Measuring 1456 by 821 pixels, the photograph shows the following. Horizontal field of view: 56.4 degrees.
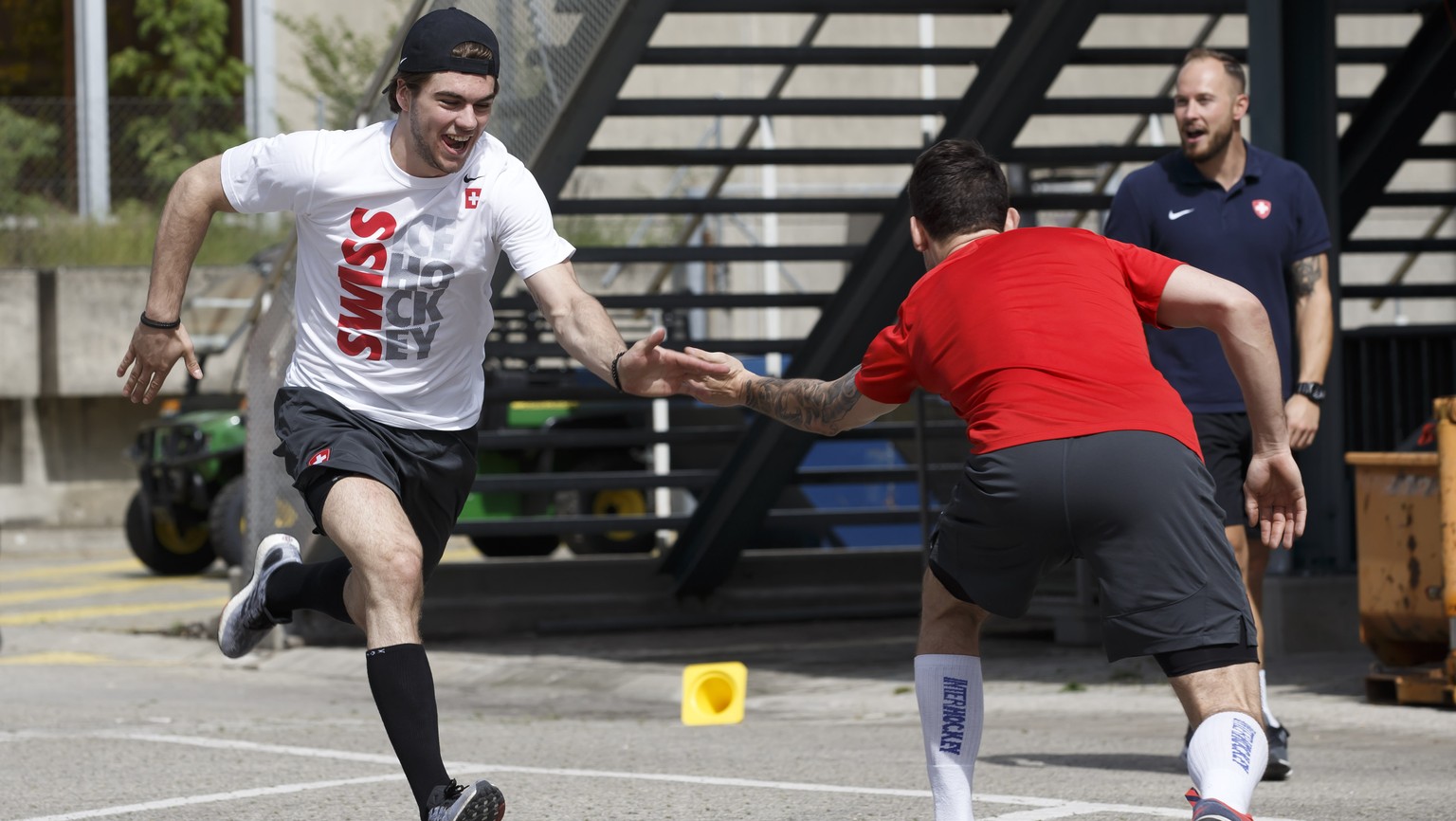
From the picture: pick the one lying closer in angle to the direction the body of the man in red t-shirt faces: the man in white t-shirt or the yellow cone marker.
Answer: the yellow cone marker

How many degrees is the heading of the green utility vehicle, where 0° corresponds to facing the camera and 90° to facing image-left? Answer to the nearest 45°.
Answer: approximately 45°

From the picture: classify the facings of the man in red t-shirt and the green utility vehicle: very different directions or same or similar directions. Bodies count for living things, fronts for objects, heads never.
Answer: very different directions

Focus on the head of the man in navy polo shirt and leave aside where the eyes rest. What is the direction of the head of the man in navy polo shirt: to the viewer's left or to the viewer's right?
to the viewer's left

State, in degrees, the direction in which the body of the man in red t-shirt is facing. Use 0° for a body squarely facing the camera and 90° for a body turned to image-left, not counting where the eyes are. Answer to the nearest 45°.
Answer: approximately 180°

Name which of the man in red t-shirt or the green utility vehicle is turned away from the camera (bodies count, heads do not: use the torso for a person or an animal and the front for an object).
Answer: the man in red t-shirt

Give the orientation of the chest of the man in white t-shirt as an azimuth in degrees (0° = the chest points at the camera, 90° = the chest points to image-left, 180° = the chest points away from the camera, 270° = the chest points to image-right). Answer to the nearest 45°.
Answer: approximately 315°
